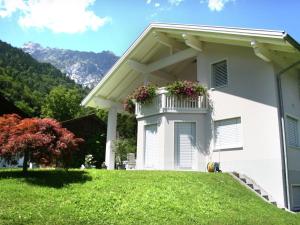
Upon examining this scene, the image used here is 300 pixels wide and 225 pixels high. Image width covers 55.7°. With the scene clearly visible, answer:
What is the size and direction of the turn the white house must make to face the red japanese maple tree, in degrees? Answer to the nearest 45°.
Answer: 0° — it already faces it

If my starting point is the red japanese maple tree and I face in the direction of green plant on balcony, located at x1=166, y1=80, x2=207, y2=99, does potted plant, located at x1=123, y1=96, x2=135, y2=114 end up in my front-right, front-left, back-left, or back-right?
front-left

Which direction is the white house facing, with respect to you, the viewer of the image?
facing the viewer and to the left of the viewer

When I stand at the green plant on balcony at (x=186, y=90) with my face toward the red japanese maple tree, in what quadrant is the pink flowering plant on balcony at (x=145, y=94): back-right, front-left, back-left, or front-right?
front-right
